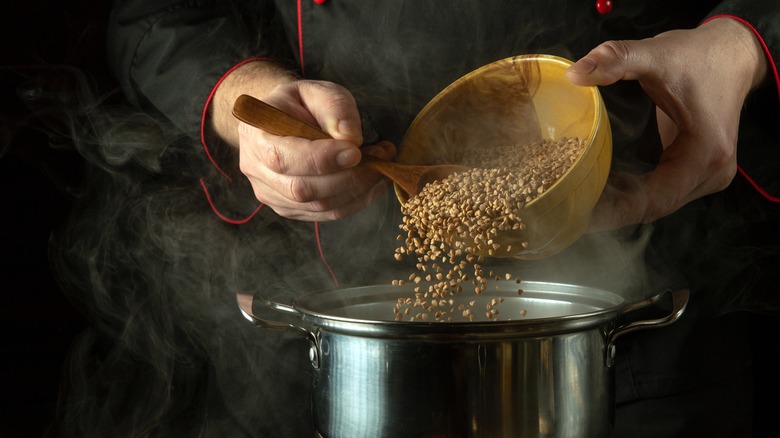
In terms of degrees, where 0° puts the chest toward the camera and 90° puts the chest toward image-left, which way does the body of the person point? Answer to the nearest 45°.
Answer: approximately 0°
